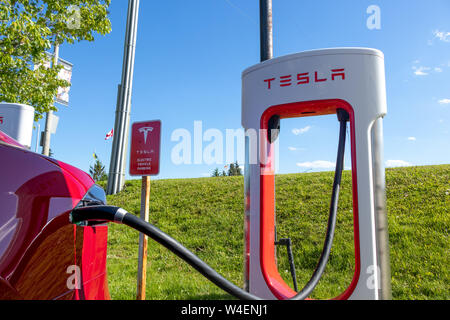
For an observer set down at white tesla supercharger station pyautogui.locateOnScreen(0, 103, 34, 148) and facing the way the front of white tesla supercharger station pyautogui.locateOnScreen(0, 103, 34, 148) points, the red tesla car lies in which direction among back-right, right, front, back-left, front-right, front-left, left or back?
front-left

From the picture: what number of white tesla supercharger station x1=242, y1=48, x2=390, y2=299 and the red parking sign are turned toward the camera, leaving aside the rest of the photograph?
2

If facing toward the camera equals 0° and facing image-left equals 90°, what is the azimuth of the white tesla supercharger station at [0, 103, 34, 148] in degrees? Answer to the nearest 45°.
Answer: approximately 45°

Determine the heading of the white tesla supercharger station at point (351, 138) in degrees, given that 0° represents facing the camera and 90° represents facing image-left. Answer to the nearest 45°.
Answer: approximately 0°

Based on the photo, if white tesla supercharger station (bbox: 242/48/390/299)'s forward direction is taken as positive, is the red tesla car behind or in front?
in front

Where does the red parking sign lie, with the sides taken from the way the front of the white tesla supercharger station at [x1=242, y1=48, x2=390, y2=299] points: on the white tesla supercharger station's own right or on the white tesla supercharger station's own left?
on the white tesla supercharger station's own right

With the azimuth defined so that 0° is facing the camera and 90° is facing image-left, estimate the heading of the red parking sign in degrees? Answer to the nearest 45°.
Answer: approximately 0°

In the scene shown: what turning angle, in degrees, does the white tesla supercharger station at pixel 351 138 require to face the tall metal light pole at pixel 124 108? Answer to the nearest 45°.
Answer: approximately 135° to its right

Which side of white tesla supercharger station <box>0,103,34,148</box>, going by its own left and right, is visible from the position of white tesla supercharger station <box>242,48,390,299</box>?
left

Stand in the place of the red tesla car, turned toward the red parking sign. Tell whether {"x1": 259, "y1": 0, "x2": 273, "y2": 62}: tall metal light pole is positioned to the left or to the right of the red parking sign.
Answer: right
